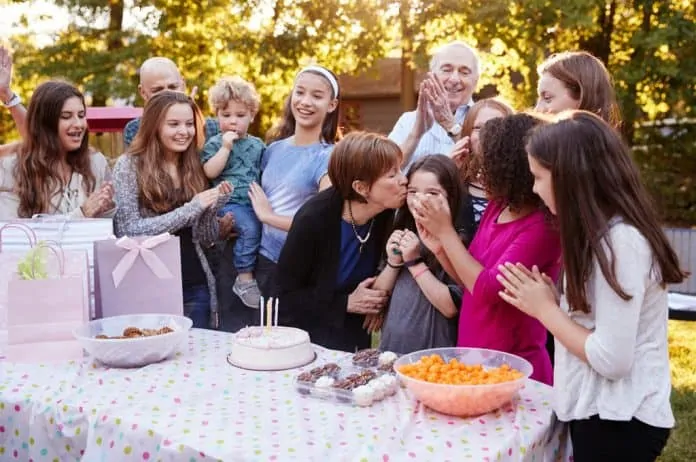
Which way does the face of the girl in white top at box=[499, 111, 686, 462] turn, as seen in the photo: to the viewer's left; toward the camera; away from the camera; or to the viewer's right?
to the viewer's left

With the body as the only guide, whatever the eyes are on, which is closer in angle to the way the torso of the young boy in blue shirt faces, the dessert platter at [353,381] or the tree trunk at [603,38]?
the dessert platter

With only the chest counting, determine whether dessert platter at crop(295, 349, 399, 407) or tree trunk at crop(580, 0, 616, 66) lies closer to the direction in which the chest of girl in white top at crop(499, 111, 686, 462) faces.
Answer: the dessert platter

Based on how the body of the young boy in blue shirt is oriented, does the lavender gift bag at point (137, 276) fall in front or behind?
in front

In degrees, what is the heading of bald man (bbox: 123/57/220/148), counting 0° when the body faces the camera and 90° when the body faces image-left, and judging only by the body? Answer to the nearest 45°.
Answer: approximately 0°

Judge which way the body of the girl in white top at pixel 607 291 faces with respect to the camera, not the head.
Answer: to the viewer's left

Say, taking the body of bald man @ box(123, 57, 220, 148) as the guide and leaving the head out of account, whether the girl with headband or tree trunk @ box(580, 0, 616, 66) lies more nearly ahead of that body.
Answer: the girl with headband

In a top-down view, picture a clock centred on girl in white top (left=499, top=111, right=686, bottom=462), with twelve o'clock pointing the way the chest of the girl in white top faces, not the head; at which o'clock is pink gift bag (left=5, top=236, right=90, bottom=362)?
The pink gift bag is roughly at 12 o'clock from the girl in white top.

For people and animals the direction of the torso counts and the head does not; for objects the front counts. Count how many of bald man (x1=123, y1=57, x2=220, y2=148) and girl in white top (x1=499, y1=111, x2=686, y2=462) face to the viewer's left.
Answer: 1

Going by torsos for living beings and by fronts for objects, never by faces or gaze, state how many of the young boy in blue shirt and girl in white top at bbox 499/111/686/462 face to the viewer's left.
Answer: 1

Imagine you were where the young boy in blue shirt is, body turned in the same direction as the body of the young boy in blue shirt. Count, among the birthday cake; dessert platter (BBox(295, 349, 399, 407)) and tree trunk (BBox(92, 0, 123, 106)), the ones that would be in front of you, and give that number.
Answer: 2
